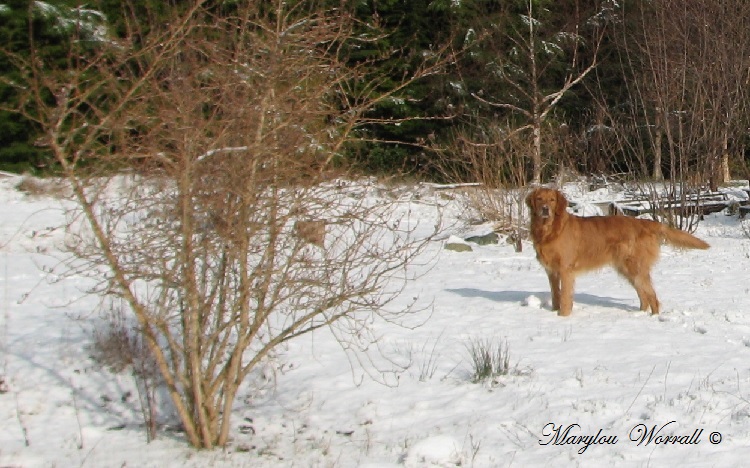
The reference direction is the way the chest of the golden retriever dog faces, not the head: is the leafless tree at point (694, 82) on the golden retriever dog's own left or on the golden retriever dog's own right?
on the golden retriever dog's own right

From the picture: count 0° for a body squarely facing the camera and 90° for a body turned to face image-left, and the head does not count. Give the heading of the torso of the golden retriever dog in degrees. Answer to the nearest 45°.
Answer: approximately 90°

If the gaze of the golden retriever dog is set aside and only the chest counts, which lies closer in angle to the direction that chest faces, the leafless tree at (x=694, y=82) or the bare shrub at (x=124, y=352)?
the bare shrub
